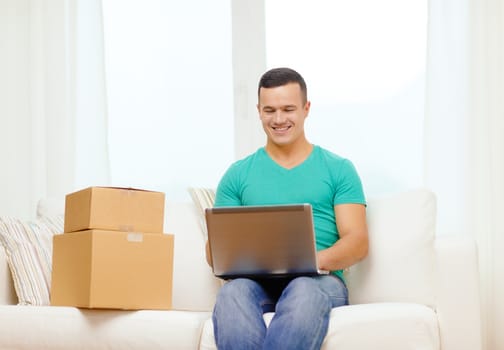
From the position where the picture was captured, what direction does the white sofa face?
facing the viewer

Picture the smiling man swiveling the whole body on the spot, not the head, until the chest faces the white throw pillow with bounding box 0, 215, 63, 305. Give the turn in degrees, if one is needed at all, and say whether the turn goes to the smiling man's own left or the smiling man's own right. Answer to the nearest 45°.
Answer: approximately 90° to the smiling man's own right

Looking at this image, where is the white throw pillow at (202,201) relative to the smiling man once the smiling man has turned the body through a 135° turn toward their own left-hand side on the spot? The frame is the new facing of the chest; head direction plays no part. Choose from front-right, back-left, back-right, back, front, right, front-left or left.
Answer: left

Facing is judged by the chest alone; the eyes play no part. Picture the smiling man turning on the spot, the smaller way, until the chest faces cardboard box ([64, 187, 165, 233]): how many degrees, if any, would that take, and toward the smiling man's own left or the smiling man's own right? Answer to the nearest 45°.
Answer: approximately 90° to the smiling man's own right

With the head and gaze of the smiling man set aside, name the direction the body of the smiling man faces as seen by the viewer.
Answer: toward the camera

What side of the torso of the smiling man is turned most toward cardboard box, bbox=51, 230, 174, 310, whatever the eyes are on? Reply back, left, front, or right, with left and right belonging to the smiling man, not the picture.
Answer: right
